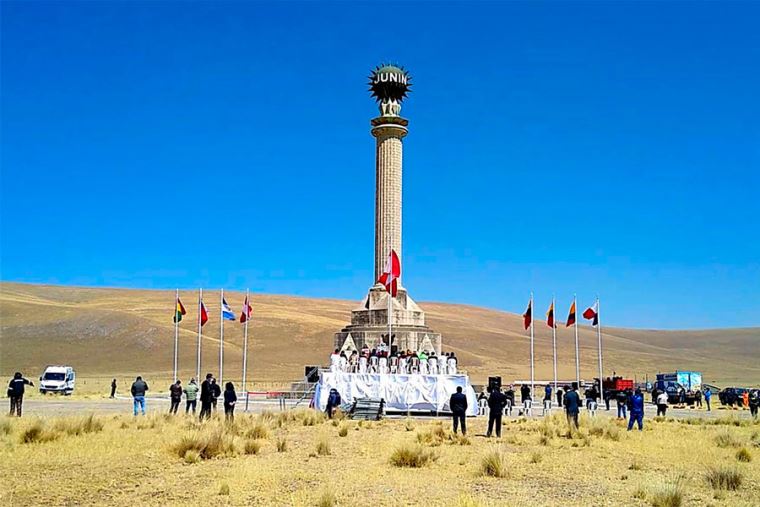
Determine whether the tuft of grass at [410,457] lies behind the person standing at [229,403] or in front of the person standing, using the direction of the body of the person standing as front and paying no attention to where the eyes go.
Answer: behind

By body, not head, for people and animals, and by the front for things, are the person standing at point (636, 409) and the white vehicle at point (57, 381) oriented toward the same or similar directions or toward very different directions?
very different directions

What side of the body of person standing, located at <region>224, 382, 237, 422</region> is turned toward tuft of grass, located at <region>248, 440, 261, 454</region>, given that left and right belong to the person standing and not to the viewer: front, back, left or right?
back

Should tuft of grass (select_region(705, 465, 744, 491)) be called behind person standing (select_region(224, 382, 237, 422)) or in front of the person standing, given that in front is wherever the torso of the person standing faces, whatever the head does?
behind

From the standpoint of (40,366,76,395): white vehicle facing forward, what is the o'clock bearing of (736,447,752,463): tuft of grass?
The tuft of grass is roughly at 10 o'clock from the white vehicle.

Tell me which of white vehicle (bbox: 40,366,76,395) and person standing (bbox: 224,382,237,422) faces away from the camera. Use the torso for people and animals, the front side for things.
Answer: the person standing

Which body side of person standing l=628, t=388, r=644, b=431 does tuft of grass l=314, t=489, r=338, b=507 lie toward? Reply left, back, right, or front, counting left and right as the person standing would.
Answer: back

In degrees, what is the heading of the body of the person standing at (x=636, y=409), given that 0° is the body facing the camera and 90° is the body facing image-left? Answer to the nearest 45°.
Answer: approximately 180°

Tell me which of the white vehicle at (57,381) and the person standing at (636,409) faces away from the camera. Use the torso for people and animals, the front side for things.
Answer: the person standing

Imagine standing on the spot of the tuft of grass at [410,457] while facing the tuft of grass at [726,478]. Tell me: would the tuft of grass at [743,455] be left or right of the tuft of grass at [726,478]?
left

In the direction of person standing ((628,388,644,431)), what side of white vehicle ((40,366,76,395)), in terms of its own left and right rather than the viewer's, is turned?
front

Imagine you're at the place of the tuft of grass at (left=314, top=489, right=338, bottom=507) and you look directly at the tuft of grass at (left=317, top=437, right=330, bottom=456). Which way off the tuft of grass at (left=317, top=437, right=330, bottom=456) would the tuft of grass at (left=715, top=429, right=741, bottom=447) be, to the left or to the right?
right

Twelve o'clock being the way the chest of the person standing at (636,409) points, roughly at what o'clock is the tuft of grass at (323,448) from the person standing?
The tuft of grass is roughly at 7 o'clock from the person standing.

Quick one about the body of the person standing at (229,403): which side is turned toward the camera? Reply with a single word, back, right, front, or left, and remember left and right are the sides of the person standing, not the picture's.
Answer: back
